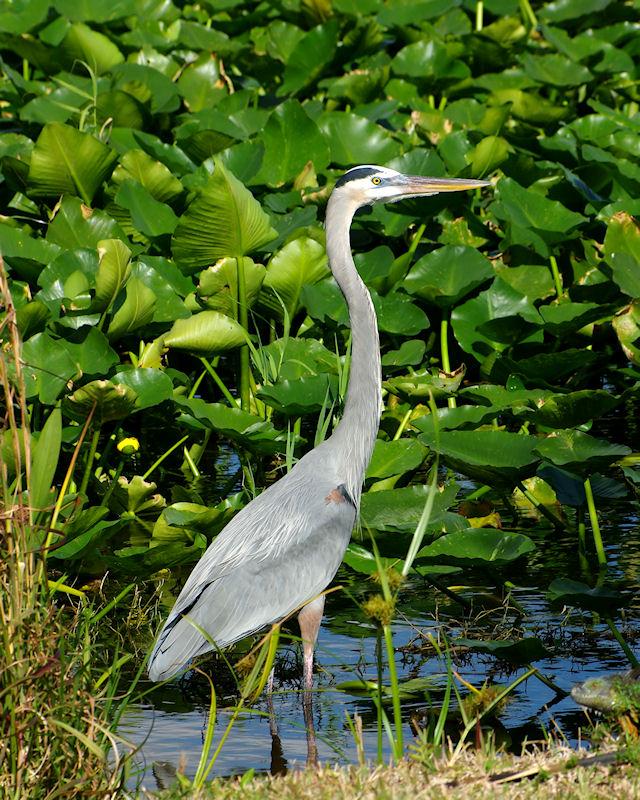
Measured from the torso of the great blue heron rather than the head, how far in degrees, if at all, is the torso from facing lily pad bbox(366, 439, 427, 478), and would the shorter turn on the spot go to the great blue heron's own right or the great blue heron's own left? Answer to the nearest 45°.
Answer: approximately 45° to the great blue heron's own left

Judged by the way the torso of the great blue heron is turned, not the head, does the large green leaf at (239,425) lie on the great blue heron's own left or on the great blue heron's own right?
on the great blue heron's own left

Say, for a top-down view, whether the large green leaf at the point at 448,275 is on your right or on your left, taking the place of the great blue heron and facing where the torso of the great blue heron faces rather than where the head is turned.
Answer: on your left

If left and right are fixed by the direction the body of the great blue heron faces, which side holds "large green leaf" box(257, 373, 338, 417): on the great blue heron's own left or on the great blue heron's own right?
on the great blue heron's own left

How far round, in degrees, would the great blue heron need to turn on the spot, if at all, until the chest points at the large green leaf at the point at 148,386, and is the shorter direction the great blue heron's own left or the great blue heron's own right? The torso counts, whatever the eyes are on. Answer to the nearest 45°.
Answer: approximately 135° to the great blue heron's own left

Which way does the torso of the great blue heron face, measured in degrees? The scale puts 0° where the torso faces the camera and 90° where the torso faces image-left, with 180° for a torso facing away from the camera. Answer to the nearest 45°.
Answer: approximately 270°

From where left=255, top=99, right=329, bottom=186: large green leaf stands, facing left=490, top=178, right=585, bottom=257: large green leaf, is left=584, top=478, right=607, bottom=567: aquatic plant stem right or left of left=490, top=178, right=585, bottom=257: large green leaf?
right

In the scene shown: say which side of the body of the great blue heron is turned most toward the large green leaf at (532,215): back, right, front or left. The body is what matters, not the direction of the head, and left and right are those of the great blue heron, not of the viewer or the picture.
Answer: left
